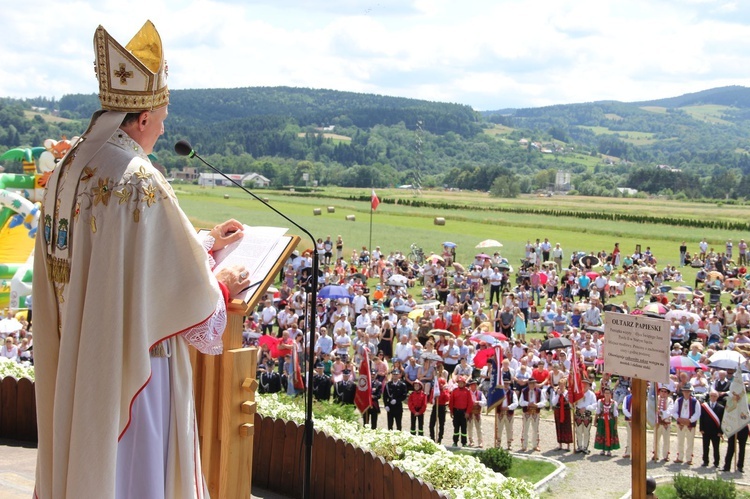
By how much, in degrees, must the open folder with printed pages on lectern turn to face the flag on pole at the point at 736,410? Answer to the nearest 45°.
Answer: approximately 180°

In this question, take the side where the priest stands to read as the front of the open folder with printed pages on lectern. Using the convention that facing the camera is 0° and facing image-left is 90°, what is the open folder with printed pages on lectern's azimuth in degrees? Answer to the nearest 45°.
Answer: approximately 45°

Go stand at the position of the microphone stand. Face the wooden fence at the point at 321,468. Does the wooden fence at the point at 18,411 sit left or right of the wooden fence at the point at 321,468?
left

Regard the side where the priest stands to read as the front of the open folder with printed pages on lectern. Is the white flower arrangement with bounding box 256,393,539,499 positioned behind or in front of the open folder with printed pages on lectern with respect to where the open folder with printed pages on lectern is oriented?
behind

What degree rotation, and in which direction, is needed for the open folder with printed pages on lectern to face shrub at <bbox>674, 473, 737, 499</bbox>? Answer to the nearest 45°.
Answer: approximately 180°

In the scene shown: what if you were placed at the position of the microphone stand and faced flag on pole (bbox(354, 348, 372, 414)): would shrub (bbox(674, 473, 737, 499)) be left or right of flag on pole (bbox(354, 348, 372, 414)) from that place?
right

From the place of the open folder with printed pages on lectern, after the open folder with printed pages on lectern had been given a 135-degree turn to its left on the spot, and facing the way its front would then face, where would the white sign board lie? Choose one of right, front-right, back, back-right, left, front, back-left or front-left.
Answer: front-left

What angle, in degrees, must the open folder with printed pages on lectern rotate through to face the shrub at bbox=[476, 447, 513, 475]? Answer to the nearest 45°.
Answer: approximately 180°

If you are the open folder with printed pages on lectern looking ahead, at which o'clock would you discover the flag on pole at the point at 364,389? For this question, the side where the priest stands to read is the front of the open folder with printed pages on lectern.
The flag on pole is roughly at 5 o'clock from the open folder with printed pages on lectern.

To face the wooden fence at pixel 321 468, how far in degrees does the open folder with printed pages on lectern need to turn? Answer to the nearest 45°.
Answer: approximately 135° to its right
